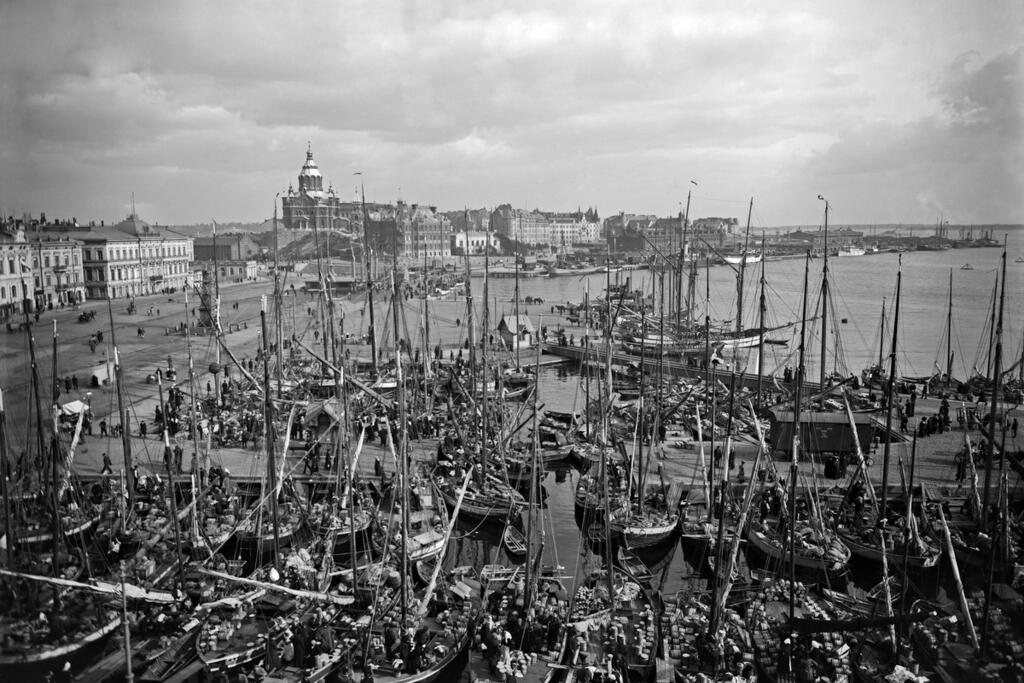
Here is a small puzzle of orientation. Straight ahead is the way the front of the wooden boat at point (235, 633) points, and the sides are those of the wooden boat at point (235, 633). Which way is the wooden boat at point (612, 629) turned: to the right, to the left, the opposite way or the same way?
the same way

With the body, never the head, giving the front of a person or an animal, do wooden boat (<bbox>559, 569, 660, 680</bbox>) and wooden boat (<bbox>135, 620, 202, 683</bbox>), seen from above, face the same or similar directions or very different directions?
same or similar directions

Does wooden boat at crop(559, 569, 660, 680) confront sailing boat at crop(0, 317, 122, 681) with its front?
no

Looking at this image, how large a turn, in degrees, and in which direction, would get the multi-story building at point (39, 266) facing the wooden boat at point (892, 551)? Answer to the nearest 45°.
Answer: approximately 45° to its right

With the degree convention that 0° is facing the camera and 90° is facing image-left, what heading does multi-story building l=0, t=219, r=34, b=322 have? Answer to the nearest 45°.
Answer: approximately 315°

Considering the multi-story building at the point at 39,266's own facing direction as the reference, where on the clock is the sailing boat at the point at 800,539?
The sailing boat is roughly at 1 o'clock from the multi-story building.

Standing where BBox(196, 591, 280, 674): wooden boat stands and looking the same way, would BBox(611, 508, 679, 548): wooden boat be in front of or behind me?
in front

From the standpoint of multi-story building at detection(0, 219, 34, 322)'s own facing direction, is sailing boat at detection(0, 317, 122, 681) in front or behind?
in front

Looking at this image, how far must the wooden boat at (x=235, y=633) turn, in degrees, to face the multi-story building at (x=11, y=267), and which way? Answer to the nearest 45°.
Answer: approximately 45° to its left

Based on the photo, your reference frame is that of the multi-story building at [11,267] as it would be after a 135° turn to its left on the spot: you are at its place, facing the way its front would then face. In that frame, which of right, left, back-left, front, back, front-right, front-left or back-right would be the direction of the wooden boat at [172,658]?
back

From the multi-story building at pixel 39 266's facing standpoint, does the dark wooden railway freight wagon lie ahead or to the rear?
ahead

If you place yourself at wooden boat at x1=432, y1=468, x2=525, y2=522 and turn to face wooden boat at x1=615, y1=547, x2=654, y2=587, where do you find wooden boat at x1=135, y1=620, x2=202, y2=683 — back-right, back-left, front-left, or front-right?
front-right

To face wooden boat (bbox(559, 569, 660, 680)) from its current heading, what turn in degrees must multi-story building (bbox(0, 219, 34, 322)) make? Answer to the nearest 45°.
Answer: approximately 45° to its right

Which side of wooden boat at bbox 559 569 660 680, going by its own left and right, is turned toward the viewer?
back

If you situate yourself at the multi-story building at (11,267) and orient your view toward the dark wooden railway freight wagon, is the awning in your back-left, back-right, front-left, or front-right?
front-right

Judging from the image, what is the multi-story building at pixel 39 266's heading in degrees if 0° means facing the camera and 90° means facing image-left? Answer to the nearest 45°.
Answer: approximately 315°

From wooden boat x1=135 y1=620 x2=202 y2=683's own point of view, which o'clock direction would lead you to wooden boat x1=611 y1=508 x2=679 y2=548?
wooden boat x1=611 y1=508 x2=679 y2=548 is roughly at 1 o'clock from wooden boat x1=135 y1=620 x2=202 y2=683.

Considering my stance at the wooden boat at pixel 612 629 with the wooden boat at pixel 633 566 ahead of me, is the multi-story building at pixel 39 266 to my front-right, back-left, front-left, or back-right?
front-left

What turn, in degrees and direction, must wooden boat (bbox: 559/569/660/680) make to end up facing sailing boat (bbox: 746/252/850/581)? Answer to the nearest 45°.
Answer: approximately 45° to its right

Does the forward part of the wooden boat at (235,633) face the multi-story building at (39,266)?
no
